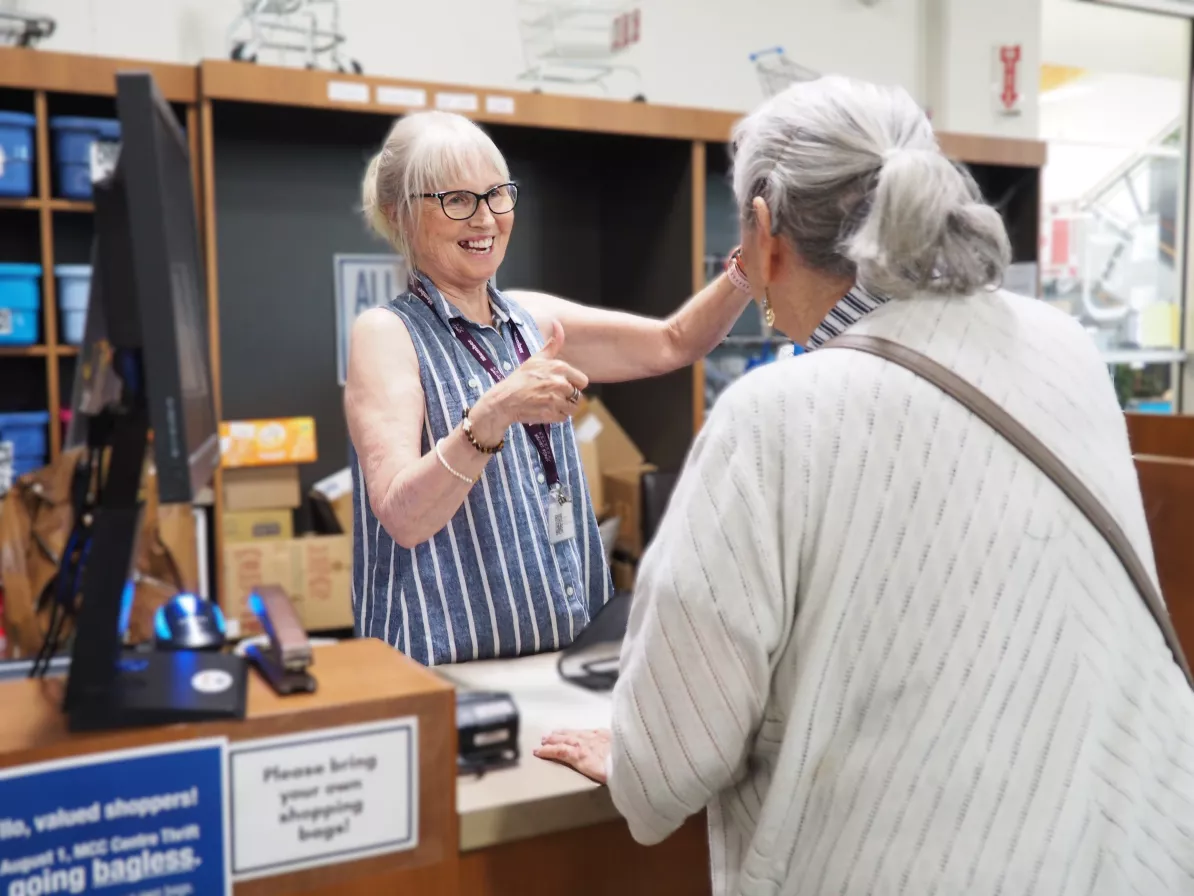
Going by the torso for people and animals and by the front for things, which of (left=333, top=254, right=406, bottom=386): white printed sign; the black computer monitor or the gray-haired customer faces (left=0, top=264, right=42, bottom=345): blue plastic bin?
the gray-haired customer

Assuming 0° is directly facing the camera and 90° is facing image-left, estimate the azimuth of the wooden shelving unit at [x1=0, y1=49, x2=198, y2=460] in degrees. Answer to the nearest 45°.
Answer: approximately 0°

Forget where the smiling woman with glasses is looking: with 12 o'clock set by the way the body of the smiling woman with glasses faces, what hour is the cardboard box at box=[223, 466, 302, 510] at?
The cardboard box is roughly at 7 o'clock from the smiling woman with glasses.

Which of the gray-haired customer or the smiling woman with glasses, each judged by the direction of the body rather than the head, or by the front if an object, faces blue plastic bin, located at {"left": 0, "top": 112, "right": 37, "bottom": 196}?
the gray-haired customer
